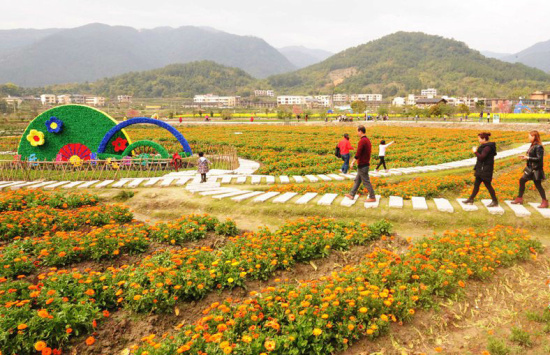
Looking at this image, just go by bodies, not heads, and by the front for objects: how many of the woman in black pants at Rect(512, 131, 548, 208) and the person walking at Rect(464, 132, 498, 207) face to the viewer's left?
2

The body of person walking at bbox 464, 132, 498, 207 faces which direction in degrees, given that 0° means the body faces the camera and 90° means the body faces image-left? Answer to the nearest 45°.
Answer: approximately 90°

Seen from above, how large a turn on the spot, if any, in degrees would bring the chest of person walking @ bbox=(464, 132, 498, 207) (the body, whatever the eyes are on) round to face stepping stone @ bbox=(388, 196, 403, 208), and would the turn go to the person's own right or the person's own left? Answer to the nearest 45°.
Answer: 0° — they already face it

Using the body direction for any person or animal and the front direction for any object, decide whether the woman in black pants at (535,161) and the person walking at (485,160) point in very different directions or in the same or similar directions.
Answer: same or similar directions

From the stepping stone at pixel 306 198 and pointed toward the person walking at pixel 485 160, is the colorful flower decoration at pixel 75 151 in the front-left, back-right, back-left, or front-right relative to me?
back-left

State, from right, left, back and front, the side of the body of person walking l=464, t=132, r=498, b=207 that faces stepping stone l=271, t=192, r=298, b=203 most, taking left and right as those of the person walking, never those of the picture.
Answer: front

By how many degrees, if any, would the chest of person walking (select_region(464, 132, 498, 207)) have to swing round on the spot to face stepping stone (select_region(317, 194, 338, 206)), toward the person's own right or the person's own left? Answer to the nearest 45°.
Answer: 0° — they already face it

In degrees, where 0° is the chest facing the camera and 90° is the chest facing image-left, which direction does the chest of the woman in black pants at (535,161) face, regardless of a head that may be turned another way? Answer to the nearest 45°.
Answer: approximately 90°

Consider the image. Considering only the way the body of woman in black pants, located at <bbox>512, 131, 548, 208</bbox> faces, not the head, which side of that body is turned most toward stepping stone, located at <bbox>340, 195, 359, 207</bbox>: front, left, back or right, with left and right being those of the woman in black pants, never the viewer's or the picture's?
front

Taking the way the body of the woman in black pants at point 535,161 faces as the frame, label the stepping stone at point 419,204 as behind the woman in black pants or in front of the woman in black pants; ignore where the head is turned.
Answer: in front
